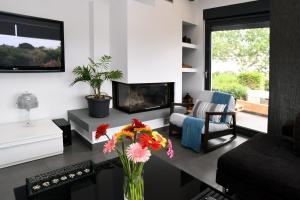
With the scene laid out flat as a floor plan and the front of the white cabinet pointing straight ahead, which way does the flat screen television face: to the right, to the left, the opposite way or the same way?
the same way

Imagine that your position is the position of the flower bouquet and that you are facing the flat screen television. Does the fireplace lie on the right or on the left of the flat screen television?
right

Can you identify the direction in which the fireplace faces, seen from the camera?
facing the viewer and to the right of the viewer

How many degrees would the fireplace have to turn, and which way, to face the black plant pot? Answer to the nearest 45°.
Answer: approximately 90° to its right

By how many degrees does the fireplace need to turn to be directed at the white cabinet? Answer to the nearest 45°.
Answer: approximately 90° to its right

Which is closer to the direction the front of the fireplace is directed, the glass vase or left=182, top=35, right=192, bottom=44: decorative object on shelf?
the glass vase

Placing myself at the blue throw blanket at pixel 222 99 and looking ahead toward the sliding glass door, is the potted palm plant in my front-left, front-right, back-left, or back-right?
back-left

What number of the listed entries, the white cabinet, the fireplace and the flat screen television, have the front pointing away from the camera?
0

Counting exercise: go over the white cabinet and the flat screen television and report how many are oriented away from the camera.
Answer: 0

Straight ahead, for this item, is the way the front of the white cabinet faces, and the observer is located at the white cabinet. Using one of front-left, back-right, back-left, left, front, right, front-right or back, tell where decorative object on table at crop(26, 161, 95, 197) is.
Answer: front-right

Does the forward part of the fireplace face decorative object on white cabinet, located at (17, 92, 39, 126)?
no

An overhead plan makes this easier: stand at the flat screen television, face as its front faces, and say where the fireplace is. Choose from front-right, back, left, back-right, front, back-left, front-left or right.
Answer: front-left
